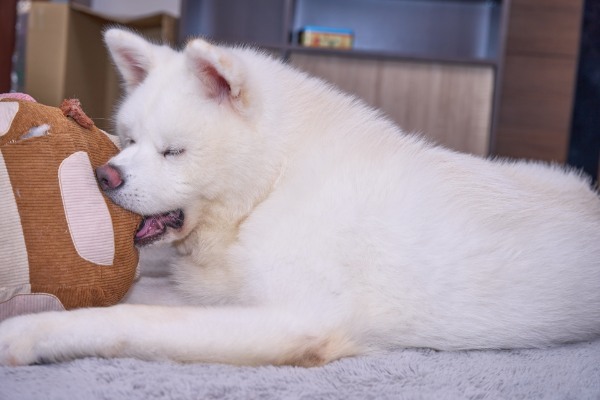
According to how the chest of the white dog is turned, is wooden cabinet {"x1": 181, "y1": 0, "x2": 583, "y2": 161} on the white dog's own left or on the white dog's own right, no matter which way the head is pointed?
on the white dog's own right

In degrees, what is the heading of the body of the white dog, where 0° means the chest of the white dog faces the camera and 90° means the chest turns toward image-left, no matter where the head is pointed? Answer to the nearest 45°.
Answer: approximately 90°

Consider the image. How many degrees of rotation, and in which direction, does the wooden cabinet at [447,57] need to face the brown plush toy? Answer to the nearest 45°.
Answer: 0° — it already faces it

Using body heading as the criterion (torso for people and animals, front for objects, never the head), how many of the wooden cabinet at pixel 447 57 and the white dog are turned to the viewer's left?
1

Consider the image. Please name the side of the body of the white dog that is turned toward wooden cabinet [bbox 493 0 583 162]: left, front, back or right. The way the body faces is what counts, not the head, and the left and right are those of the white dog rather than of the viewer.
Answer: right

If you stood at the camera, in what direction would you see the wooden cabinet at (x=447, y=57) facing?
facing the viewer

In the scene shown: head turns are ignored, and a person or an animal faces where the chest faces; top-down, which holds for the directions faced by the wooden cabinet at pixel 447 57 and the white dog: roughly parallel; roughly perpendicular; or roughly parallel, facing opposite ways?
roughly perpendicular

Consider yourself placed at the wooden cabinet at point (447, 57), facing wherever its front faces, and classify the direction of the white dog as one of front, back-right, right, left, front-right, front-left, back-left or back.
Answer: front

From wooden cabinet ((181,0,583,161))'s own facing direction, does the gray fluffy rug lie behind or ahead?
ahead
